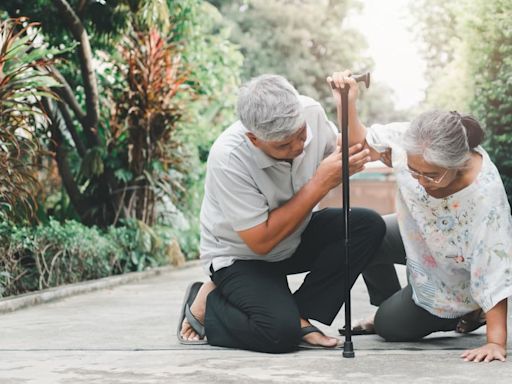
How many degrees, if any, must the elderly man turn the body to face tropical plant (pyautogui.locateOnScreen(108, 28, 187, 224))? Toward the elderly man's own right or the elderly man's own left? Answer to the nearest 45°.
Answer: approximately 135° to the elderly man's own left

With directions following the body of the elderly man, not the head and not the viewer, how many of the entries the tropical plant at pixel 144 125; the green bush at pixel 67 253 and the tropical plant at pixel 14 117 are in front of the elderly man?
0

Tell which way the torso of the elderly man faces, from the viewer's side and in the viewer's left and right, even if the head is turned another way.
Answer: facing the viewer and to the right of the viewer

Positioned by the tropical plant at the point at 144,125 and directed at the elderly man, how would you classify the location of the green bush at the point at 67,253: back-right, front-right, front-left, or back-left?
front-right

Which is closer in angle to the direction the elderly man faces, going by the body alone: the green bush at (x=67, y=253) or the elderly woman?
the elderly woman

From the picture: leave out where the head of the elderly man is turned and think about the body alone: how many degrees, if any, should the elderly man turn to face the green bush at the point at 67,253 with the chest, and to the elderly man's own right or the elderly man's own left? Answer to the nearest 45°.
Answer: approximately 180°

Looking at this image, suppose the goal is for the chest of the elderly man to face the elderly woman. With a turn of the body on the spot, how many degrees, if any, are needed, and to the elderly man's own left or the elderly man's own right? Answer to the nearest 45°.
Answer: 0° — they already face them

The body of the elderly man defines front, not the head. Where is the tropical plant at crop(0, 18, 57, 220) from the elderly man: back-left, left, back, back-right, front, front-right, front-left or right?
back

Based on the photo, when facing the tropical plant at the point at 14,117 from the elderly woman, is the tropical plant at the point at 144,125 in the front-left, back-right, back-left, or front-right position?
front-right

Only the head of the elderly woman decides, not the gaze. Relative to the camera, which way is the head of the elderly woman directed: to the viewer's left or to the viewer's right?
to the viewer's left
